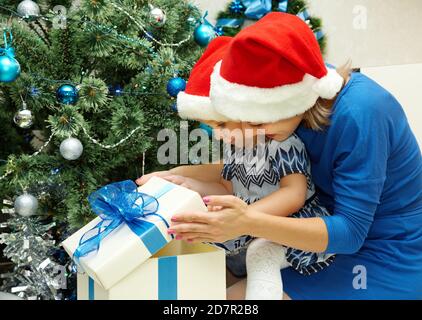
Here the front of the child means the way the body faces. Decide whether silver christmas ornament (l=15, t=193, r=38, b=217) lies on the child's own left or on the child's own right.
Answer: on the child's own right

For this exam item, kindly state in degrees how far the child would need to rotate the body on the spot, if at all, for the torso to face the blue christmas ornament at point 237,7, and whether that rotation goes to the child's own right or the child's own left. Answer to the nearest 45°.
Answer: approximately 135° to the child's own right

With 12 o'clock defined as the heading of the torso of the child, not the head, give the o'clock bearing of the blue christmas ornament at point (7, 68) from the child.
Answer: The blue christmas ornament is roughly at 2 o'clock from the child.

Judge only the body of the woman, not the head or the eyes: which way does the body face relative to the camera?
to the viewer's left

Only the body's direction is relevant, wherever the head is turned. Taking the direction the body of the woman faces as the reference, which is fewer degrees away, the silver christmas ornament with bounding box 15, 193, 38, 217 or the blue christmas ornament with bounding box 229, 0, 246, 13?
the silver christmas ornament

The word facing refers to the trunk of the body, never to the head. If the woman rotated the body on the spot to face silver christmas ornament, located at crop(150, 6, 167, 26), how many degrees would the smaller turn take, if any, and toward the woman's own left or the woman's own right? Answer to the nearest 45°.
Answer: approximately 45° to the woman's own right

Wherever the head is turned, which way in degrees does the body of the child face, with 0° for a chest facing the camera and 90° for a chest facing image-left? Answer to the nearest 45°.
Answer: approximately 45°
